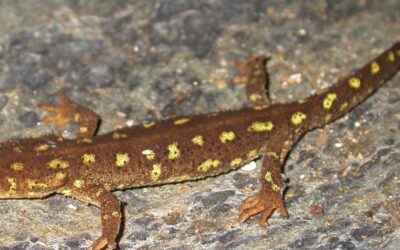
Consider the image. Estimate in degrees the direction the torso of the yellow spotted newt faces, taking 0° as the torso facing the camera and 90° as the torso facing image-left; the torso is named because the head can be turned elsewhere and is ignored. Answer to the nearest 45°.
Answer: approximately 90°
